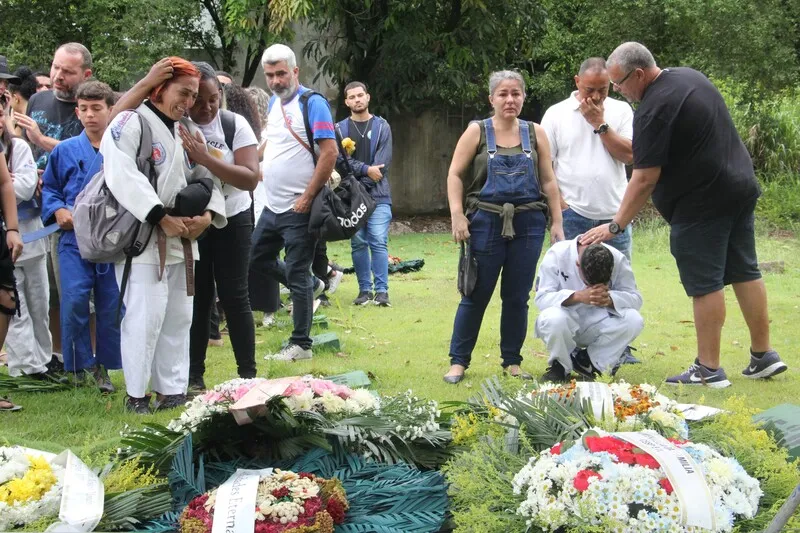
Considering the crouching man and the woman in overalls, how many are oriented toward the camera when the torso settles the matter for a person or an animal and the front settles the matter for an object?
2

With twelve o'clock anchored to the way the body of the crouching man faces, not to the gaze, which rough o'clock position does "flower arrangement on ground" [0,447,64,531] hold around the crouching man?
The flower arrangement on ground is roughly at 1 o'clock from the crouching man.

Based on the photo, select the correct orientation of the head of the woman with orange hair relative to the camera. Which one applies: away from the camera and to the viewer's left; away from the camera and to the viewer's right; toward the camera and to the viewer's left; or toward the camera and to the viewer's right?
toward the camera and to the viewer's right

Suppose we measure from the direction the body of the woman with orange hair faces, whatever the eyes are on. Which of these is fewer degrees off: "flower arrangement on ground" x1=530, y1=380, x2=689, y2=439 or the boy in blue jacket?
the flower arrangement on ground

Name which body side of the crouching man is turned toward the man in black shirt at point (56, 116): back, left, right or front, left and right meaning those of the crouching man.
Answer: right

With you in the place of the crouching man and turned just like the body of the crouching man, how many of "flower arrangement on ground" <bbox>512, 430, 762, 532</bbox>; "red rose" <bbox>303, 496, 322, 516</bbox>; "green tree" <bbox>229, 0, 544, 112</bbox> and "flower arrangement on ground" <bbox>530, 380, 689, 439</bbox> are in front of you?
3

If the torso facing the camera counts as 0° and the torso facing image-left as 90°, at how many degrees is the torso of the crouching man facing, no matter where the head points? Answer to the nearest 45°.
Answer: approximately 0°

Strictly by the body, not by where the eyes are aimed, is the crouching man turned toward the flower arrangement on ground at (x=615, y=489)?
yes

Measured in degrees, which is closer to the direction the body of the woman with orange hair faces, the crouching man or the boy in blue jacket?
the crouching man

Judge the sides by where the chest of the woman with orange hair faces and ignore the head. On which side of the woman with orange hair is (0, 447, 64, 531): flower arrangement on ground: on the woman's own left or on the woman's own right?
on the woman's own right
